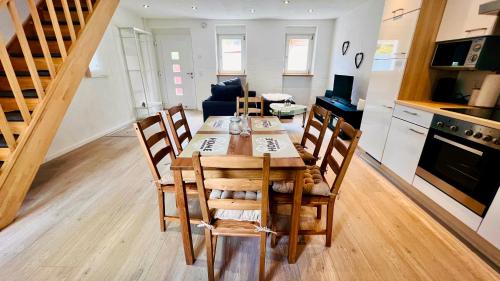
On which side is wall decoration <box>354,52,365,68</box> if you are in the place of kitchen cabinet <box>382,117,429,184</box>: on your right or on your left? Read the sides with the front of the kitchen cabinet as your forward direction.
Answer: on your right

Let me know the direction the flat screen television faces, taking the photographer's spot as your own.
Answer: facing the viewer and to the left of the viewer

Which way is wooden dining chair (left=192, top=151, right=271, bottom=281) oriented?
away from the camera

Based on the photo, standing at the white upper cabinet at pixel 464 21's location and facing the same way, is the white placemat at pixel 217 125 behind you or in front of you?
in front

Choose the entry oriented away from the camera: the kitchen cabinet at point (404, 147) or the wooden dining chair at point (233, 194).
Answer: the wooden dining chair

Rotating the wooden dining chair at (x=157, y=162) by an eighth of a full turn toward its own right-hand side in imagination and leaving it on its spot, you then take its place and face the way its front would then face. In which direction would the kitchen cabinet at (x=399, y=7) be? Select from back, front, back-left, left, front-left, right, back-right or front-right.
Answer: left

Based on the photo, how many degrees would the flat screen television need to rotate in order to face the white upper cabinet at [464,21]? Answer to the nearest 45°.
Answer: approximately 90° to its left

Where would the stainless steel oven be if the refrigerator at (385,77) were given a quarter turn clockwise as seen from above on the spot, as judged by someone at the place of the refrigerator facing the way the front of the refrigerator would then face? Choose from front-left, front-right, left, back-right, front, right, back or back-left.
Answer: back

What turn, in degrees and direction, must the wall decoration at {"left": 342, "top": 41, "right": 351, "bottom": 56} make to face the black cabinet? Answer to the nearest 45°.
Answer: approximately 45° to its left

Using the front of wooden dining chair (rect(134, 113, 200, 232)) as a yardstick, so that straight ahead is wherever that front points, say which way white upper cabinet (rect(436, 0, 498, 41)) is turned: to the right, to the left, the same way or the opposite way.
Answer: the opposite way

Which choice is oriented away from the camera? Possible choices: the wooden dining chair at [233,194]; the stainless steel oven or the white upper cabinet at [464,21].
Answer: the wooden dining chair

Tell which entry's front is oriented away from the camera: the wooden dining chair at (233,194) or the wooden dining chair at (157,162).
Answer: the wooden dining chair at (233,194)

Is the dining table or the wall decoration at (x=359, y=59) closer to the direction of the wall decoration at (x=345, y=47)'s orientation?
the dining table
